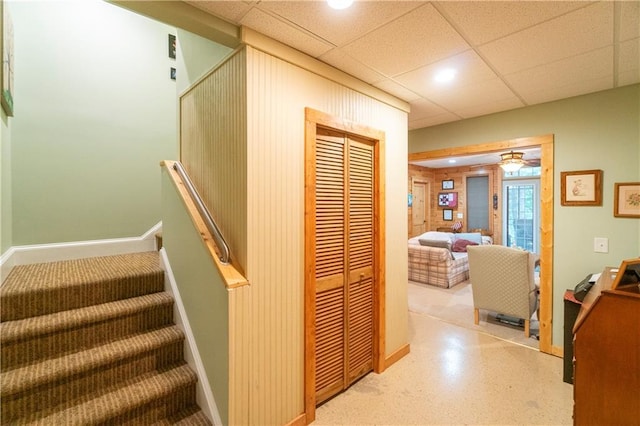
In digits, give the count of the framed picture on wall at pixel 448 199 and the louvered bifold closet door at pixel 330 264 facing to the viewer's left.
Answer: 0

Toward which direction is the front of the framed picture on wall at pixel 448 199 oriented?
toward the camera

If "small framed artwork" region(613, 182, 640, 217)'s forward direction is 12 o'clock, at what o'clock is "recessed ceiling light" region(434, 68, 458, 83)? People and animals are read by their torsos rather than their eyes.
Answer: The recessed ceiling light is roughly at 1 o'clock from the small framed artwork.

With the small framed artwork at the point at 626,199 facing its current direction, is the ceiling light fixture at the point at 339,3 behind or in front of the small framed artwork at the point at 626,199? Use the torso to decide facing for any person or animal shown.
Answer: in front

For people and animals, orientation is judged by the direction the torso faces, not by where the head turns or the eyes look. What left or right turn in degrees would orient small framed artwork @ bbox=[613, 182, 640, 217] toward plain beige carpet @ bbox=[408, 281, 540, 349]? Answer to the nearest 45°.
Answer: approximately 90° to its right

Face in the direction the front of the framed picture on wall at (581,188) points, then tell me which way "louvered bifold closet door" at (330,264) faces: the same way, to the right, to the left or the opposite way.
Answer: to the left

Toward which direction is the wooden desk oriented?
to the viewer's left
